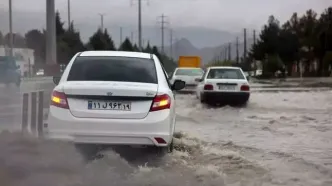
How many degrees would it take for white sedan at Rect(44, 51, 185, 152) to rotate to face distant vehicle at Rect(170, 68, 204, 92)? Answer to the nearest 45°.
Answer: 0° — it already faces it

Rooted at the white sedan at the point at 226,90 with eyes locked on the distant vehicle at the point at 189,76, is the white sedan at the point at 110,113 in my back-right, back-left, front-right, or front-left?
back-left

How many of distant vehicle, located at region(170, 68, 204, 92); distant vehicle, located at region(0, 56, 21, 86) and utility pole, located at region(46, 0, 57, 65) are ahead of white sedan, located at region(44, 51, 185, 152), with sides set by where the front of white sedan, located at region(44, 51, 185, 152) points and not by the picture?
3

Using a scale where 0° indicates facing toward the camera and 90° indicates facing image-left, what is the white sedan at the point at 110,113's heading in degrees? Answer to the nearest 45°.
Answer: approximately 180°

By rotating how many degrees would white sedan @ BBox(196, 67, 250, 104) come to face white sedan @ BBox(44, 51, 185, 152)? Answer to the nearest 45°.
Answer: approximately 180°

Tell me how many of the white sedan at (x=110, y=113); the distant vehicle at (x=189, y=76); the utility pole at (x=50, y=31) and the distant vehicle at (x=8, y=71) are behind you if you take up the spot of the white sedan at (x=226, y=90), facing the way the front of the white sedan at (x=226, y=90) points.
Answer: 1

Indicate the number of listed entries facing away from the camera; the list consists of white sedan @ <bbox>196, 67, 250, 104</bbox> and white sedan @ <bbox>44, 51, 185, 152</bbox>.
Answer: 2

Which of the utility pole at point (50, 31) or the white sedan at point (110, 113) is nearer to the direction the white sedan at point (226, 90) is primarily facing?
the utility pole

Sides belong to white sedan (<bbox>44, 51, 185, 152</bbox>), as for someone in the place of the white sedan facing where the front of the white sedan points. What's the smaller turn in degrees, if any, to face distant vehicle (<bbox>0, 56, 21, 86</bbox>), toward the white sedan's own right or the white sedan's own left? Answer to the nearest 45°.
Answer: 0° — it already faces it

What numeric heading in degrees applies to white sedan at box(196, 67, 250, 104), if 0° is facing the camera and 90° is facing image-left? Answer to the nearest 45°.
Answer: approximately 180°

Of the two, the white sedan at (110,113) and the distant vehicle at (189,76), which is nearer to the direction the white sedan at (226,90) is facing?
the distant vehicle

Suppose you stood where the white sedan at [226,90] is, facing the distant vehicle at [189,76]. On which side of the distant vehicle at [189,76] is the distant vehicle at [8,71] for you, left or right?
left

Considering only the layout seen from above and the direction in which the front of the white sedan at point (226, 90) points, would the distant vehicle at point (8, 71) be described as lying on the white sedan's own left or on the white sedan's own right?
on the white sedan's own left
